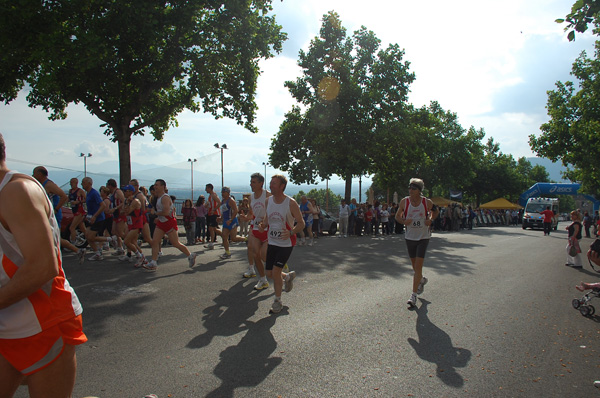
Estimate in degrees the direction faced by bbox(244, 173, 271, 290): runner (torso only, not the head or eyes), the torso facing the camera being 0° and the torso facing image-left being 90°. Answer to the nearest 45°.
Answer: approximately 45°

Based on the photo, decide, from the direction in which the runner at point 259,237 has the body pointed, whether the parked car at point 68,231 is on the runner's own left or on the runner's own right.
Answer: on the runner's own right
